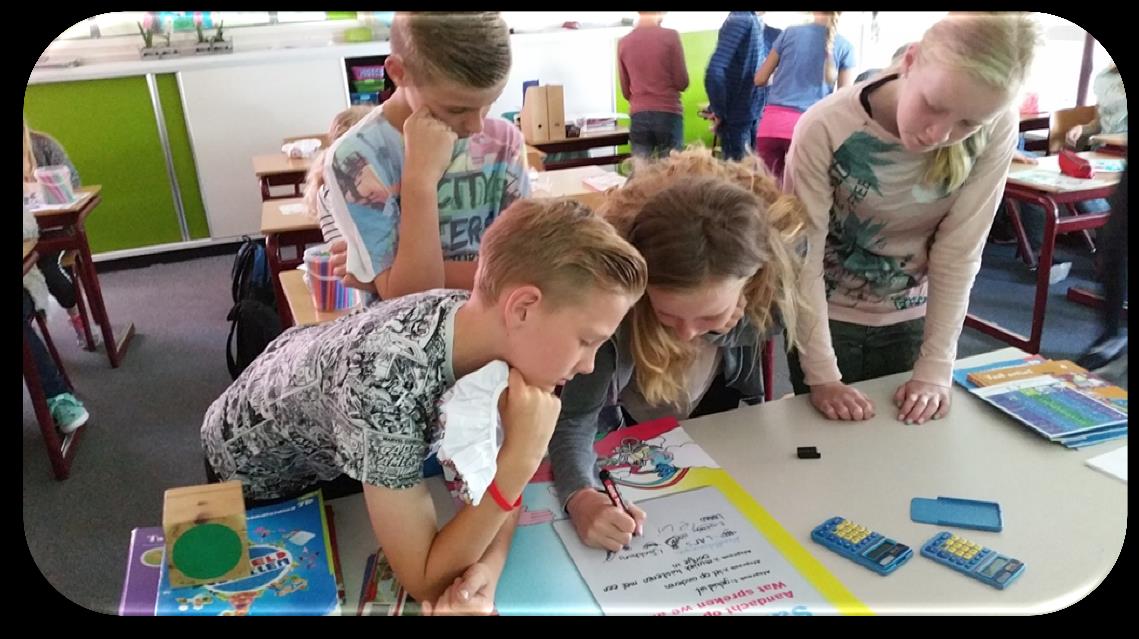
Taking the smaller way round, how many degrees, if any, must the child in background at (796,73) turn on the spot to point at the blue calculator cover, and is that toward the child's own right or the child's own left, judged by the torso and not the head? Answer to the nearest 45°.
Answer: approximately 180°

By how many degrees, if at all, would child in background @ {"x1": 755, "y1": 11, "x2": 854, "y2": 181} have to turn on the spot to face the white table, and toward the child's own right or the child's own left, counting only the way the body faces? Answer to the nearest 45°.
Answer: approximately 180°

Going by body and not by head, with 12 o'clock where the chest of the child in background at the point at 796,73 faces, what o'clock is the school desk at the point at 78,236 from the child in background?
The school desk is roughly at 7 o'clock from the child in background.

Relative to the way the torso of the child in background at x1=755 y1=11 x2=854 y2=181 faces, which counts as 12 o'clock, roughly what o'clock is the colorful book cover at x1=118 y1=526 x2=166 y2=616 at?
The colorful book cover is roughly at 7 o'clock from the child in background.

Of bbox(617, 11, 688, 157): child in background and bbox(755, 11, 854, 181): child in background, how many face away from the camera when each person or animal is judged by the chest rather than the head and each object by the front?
2

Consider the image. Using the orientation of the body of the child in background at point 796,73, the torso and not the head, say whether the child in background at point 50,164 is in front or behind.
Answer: behind

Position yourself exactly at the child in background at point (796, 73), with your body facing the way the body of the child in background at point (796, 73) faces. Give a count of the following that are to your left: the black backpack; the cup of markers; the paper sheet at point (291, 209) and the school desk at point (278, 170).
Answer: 4

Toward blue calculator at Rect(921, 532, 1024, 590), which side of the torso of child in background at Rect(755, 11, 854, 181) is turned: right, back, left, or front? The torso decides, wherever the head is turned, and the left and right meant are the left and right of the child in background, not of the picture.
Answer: back

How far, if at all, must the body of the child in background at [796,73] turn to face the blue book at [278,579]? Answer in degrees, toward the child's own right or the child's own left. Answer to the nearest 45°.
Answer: approximately 135° to the child's own left

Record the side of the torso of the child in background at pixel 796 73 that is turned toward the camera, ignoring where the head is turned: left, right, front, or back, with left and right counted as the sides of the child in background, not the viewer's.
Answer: back

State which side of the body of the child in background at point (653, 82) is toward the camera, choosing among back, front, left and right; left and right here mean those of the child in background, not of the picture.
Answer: back

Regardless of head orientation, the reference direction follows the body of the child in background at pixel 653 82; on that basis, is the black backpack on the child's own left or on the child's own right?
on the child's own left
